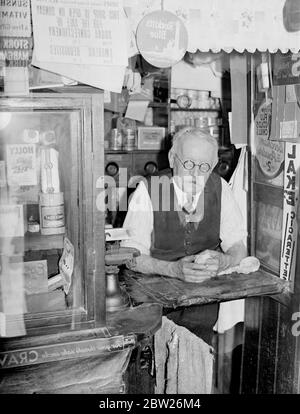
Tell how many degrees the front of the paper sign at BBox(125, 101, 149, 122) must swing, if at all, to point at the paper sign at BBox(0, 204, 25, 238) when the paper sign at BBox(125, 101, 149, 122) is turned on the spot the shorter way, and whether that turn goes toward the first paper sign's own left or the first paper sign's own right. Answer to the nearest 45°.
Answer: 0° — it already faces it

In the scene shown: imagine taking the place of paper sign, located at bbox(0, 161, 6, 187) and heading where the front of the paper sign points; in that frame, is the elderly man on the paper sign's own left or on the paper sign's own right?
on the paper sign's own left

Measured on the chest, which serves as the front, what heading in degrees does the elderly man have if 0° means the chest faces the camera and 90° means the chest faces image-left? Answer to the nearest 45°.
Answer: approximately 0°

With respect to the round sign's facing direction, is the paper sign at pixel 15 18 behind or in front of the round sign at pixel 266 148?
in front

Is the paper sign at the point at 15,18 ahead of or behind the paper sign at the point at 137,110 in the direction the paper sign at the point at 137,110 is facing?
ahead

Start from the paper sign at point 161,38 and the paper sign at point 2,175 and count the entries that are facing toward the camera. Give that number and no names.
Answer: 2
